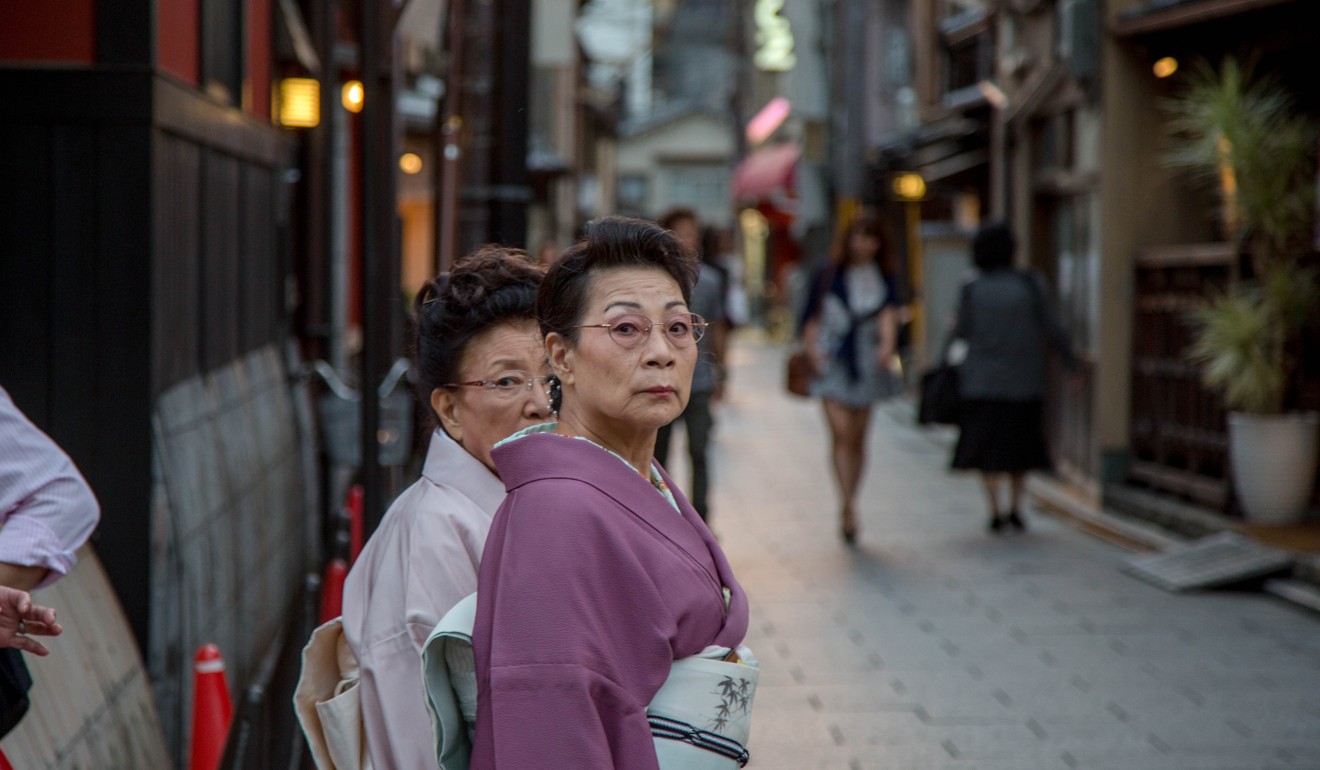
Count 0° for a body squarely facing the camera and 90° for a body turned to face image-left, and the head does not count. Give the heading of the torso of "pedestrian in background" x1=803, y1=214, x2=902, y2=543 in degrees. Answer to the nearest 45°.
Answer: approximately 0°

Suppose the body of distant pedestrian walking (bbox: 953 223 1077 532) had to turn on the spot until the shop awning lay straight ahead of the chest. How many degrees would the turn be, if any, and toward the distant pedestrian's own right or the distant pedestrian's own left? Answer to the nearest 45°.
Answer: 0° — they already face it

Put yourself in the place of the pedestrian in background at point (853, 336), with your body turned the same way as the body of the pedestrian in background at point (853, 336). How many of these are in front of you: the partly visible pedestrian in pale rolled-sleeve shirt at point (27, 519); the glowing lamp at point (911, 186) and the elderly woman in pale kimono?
2

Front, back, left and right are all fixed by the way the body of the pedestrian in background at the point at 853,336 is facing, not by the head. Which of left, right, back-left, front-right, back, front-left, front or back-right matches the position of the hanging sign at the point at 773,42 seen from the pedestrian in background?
back

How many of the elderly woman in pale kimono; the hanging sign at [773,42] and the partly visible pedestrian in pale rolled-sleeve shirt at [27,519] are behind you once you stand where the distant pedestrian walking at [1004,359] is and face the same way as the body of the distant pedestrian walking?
2

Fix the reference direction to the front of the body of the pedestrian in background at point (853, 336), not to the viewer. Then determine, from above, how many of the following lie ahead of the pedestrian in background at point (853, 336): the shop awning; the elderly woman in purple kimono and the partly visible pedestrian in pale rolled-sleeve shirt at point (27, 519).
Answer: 2

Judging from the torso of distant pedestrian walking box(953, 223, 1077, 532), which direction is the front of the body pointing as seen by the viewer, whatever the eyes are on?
away from the camera

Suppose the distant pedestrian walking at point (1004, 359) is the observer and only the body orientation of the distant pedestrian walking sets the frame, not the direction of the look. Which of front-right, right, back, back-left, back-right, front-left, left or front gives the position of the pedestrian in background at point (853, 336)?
back-left

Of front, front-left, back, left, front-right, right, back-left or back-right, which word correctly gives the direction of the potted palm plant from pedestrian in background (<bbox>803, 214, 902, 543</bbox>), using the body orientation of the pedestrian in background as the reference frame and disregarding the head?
left

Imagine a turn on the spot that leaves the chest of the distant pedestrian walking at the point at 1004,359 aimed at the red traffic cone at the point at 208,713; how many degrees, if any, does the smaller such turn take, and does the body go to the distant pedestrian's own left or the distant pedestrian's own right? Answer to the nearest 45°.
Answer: approximately 180°

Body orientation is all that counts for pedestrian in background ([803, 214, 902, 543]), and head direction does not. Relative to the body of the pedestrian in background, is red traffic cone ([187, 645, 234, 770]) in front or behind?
in front

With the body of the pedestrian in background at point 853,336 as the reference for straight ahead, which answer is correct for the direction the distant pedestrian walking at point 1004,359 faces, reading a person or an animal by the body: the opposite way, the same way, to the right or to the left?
the opposite way

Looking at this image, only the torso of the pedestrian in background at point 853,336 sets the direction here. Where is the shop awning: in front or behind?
behind

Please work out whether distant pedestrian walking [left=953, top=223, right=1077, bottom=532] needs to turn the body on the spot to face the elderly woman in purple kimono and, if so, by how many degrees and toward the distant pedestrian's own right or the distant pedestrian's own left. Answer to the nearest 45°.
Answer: approximately 180°

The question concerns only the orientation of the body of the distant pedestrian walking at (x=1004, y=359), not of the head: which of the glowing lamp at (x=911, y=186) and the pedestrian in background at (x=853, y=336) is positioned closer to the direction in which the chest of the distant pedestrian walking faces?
the glowing lamp
